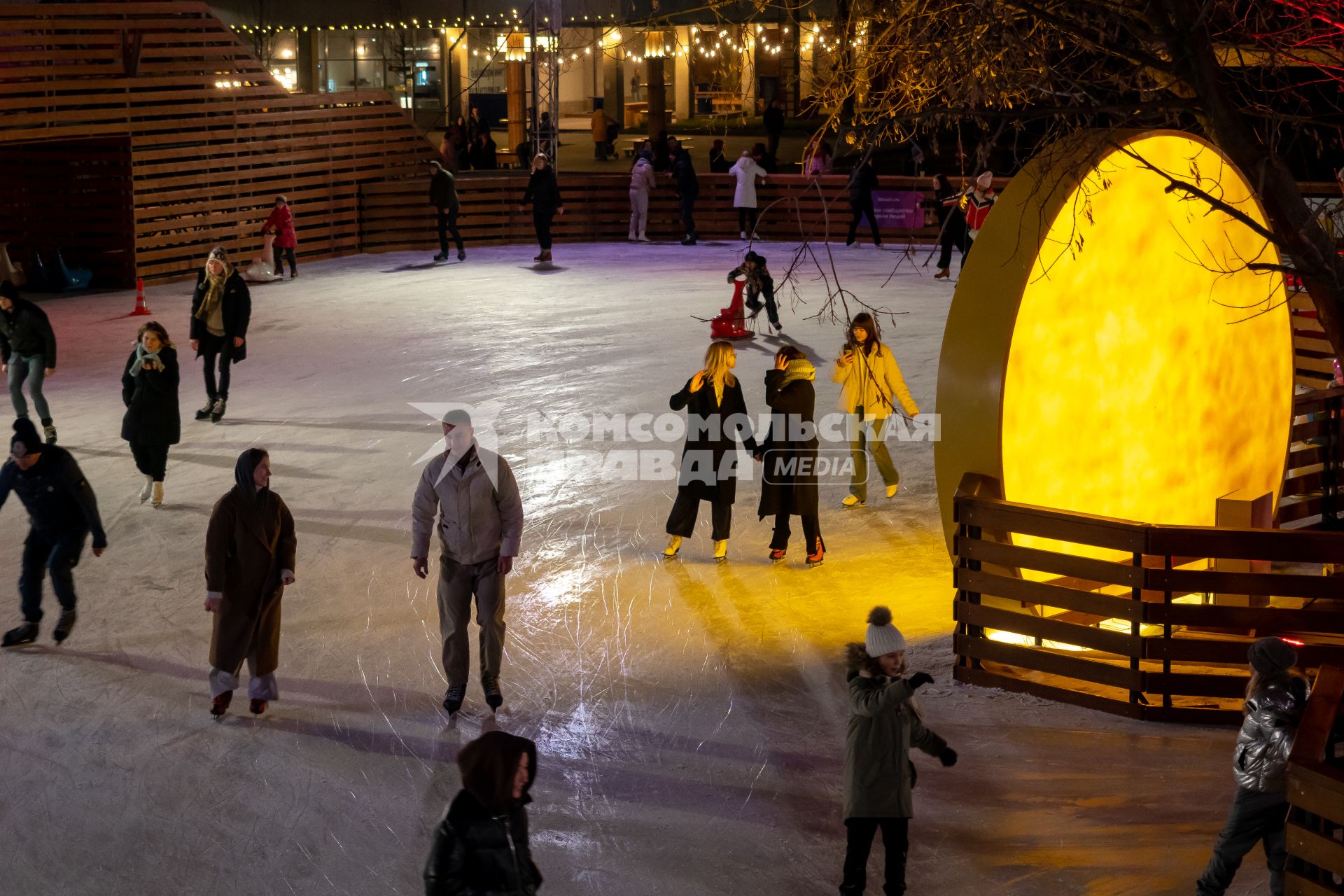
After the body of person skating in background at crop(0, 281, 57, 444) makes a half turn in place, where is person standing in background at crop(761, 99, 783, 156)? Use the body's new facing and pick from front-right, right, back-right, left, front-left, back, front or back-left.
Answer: front

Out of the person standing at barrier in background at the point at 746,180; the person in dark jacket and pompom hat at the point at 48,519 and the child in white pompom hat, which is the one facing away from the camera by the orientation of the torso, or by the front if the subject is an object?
the person standing at barrier in background

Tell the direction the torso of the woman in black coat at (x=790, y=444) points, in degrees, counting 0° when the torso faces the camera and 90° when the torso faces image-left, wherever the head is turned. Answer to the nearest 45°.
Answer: approximately 45°

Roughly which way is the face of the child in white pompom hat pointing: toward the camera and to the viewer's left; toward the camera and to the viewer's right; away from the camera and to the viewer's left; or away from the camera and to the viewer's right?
toward the camera and to the viewer's right

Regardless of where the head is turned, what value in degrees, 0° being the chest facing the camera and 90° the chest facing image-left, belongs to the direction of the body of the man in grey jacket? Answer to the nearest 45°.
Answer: approximately 0°
